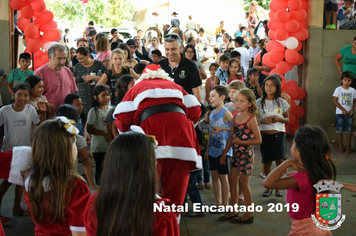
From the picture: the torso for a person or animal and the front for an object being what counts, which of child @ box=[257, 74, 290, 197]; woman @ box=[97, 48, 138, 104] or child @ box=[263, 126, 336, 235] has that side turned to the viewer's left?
child @ box=[263, 126, 336, 235]

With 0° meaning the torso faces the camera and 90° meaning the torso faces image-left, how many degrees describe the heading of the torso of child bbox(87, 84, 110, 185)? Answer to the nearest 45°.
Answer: approximately 315°

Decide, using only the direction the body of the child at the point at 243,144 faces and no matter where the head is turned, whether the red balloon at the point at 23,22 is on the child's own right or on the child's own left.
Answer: on the child's own right

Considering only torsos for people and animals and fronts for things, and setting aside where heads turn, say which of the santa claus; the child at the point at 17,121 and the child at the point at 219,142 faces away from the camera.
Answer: the santa claus

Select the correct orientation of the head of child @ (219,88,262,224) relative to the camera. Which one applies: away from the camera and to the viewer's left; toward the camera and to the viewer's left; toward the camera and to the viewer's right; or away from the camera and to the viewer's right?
toward the camera and to the viewer's left

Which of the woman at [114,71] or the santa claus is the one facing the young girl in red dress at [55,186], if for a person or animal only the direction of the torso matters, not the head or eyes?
the woman

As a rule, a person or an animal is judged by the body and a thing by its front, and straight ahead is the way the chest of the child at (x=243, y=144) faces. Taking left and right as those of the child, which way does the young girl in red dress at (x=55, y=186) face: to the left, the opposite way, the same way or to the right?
the opposite way

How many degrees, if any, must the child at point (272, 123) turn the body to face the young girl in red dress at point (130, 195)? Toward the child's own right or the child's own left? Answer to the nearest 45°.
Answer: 0° — they already face them

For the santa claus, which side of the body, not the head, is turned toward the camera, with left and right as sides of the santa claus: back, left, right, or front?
back

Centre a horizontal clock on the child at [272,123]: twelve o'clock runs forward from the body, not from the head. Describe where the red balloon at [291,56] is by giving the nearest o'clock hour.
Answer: The red balloon is roughly at 6 o'clock from the child.

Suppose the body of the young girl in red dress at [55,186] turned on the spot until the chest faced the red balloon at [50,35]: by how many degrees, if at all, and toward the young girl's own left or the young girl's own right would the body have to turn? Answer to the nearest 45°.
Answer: approximately 45° to the young girl's own left

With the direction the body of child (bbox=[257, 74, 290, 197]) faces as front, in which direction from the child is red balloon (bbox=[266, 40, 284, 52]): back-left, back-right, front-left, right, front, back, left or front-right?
back
